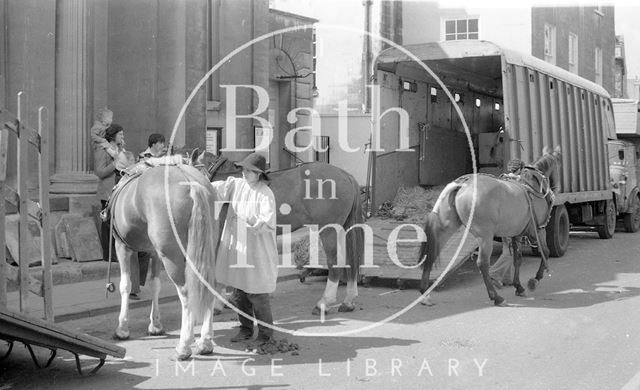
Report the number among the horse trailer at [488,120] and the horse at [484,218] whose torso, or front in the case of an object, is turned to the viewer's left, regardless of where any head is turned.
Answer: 0

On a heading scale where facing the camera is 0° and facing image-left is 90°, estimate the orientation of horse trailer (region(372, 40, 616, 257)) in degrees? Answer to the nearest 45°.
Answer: approximately 225°

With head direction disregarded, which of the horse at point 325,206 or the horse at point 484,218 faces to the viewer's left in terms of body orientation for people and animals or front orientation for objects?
the horse at point 325,206

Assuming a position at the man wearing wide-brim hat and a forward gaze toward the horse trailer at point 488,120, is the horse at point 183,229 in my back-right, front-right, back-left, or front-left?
back-left

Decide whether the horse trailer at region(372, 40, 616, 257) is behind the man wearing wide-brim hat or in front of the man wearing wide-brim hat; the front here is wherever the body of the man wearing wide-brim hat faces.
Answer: behind

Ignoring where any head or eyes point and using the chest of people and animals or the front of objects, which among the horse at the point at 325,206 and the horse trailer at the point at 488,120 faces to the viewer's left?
the horse

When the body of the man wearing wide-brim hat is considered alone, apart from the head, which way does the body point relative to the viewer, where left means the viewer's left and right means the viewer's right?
facing the viewer and to the left of the viewer

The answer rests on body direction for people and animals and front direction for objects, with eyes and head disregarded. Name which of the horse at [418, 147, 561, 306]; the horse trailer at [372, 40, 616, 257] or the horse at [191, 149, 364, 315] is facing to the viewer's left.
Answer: the horse at [191, 149, 364, 315]

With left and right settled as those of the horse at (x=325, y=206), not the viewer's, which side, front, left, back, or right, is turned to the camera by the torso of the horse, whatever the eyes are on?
left

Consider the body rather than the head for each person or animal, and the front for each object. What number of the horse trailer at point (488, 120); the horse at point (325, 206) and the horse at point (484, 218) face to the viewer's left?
1

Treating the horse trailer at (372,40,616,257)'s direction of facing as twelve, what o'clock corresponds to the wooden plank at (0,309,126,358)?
The wooden plank is roughly at 5 o'clock from the horse trailer.

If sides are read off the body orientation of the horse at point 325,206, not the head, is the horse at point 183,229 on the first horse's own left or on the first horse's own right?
on the first horse's own left

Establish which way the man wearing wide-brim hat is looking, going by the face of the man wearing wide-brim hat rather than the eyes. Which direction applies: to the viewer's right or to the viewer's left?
to the viewer's left
